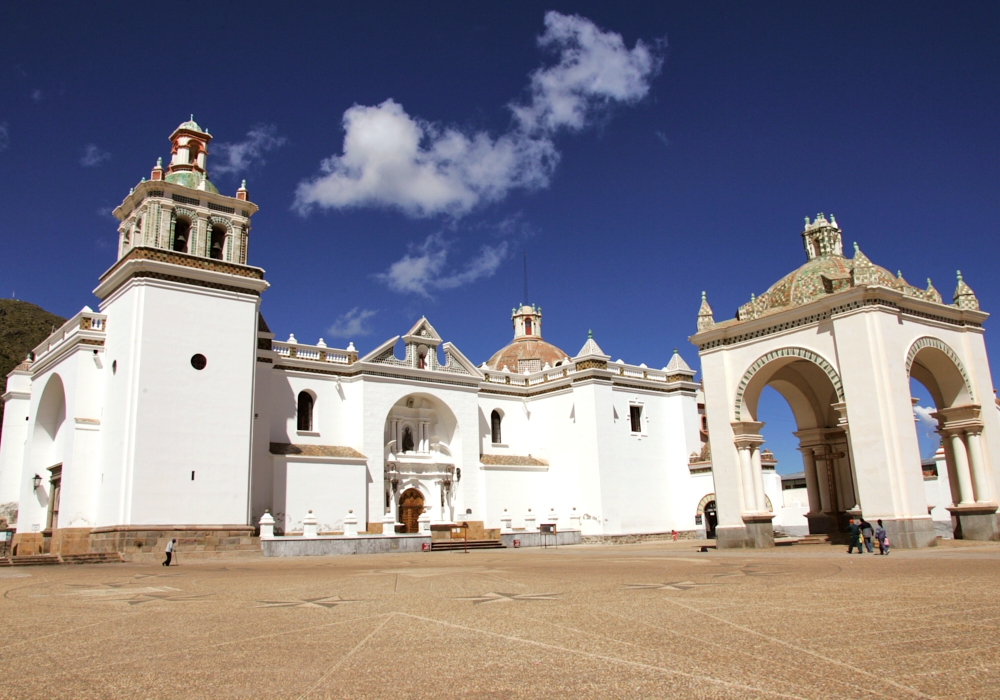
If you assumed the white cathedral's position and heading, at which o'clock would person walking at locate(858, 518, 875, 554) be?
The person walking is roughly at 10 o'clock from the white cathedral.

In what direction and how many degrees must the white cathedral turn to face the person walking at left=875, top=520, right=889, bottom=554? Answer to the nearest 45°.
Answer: approximately 45° to its left

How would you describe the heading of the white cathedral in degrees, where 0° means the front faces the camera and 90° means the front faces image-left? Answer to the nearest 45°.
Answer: approximately 0°
